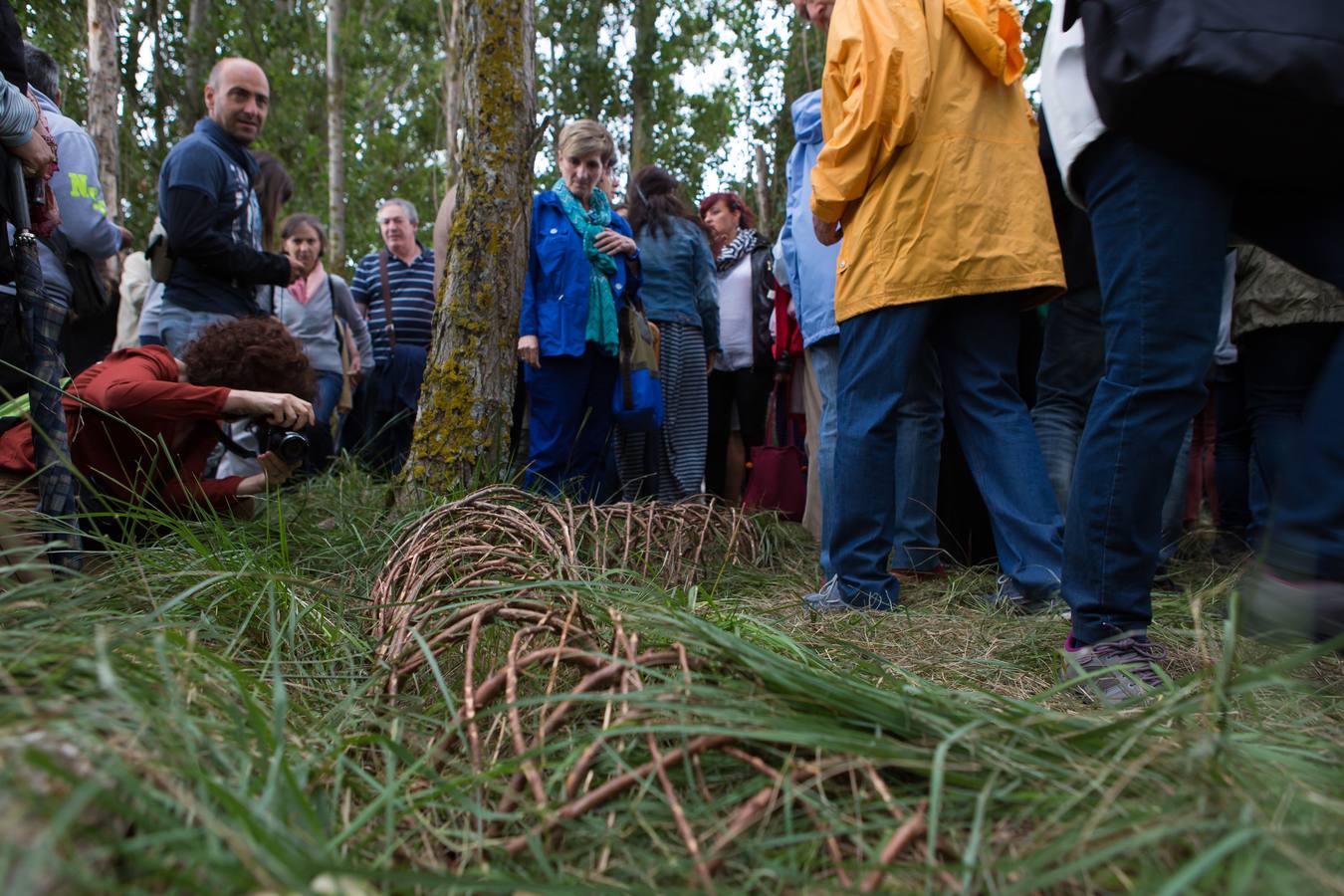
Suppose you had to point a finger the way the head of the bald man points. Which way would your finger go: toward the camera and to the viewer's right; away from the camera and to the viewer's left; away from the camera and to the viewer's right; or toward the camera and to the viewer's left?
toward the camera and to the viewer's right

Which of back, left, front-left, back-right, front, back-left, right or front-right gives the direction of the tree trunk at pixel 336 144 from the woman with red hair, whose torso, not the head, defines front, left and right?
right

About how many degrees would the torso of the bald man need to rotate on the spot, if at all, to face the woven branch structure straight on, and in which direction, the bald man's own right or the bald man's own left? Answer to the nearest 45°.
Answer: approximately 45° to the bald man's own right

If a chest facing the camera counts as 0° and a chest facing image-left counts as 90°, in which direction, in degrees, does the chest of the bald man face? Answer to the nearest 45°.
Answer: approximately 315°

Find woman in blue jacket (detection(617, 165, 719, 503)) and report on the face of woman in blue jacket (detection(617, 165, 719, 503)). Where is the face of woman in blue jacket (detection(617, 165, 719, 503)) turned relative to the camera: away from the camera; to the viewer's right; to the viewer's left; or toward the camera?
away from the camera

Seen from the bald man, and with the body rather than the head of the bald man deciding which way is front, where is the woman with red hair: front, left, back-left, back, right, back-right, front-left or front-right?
front-left

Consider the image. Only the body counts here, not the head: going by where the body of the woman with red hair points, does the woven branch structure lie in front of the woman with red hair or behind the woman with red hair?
in front

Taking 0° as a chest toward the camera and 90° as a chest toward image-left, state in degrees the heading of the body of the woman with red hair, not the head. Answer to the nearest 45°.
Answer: approximately 45°

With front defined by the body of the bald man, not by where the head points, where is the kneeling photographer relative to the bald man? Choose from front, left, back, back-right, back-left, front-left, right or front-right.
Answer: front-right

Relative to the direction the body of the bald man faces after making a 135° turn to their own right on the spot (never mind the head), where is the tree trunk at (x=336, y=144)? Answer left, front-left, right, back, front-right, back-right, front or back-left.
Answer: right

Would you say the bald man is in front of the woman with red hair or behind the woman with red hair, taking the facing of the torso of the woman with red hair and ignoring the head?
in front

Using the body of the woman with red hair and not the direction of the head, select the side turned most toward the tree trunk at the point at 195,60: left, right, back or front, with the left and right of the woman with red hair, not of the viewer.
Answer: right
